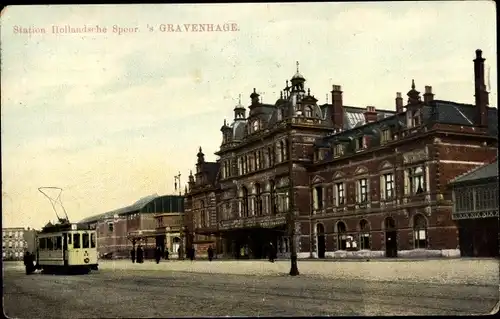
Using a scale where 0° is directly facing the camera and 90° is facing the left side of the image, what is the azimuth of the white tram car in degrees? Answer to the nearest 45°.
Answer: approximately 315°

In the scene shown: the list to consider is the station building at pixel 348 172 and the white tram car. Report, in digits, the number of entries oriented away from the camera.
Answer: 0

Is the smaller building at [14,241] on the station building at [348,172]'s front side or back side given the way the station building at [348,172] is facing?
on the front side

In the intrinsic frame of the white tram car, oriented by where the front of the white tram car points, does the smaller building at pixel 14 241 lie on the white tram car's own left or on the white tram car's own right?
on the white tram car's own right

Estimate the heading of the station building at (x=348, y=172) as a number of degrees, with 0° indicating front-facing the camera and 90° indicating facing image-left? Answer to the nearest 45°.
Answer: approximately 45°

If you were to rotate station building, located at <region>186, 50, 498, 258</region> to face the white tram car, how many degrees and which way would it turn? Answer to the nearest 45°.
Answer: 0° — it already faces it
